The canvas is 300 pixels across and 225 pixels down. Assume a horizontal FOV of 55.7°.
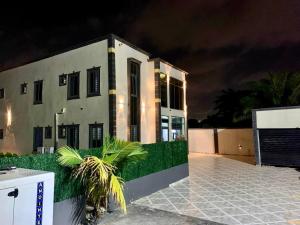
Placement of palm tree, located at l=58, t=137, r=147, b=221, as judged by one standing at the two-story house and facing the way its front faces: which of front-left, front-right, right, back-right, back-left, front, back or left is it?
front-right

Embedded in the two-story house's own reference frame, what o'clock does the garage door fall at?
The garage door is roughly at 11 o'clock from the two-story house.

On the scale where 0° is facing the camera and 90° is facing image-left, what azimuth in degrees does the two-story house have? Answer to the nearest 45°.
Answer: approximately 315°

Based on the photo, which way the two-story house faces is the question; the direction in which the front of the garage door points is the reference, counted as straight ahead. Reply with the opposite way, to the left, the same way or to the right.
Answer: to the left

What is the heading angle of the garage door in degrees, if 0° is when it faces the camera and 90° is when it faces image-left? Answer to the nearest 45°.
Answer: approximately 0°

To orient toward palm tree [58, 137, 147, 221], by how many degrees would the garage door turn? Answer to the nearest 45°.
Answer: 0° — it already faces it

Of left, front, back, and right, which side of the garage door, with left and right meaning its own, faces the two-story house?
right

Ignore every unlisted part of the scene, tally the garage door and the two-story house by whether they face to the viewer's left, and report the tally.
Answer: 0

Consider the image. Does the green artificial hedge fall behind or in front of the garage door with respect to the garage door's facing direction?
in front
